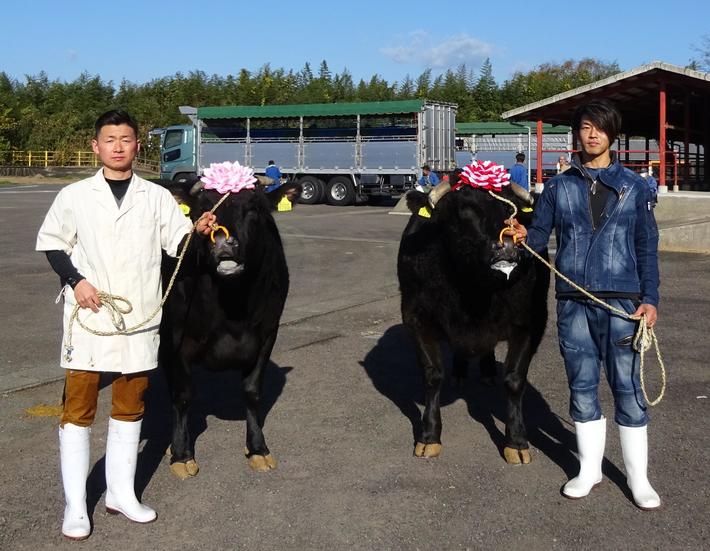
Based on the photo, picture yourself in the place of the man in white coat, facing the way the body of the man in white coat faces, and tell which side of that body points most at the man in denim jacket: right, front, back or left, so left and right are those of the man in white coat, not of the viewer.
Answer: left

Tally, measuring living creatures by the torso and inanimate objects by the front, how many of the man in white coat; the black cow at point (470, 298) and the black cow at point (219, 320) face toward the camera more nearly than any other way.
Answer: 3

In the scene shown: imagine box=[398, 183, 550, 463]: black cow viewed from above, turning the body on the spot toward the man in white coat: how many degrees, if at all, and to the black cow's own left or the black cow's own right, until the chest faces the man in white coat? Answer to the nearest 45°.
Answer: approximately 45° to the black cow's own right

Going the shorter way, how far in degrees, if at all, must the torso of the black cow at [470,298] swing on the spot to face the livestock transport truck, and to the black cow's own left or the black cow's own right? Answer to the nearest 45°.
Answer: approximately 180°

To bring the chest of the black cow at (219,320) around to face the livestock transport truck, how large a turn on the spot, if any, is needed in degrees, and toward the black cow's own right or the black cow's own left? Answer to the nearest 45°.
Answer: approximately 180°
